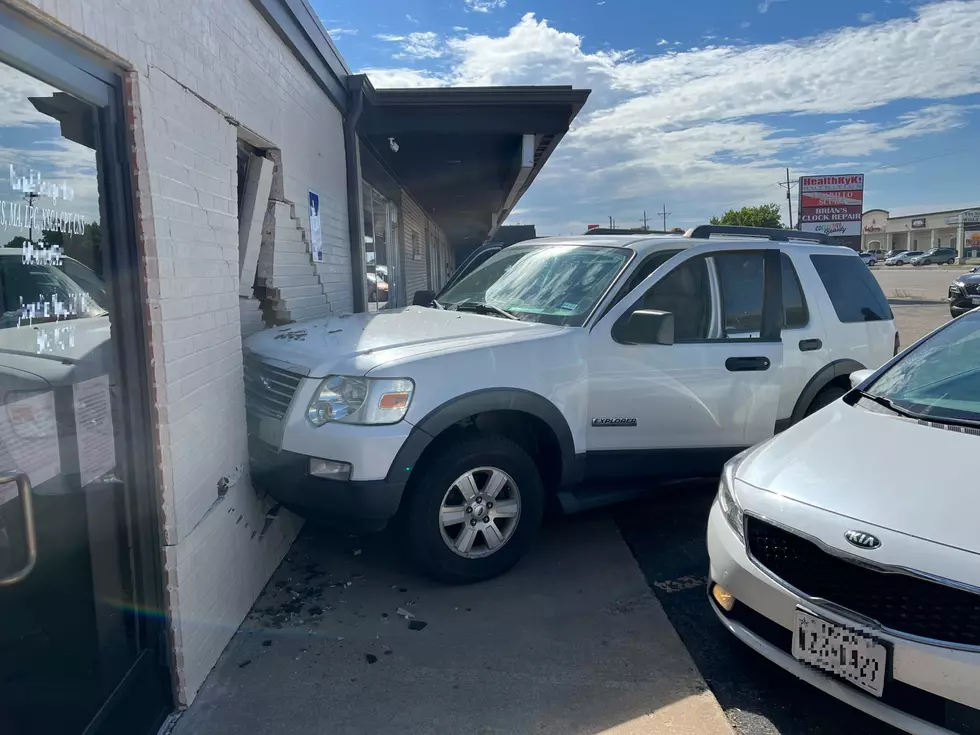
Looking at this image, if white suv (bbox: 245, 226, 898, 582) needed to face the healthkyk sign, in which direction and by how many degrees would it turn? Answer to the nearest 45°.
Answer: approximately 135° to its right

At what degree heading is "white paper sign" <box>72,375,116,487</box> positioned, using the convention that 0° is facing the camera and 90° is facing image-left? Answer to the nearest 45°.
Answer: approximately 315°

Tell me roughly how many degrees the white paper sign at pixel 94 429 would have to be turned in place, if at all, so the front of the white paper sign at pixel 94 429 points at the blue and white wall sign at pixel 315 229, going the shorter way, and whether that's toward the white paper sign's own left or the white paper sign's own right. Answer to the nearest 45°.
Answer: approximately 90° to the white paper sign's own left

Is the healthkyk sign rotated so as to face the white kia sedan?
yes

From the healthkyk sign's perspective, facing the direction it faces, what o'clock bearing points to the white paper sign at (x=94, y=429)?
The white paper sign is roughly at 12 o'clock from the healthkyk sign.

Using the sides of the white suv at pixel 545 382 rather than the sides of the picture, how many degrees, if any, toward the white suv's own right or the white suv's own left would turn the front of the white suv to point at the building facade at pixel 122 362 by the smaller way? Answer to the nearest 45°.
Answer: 0° — it already faces it

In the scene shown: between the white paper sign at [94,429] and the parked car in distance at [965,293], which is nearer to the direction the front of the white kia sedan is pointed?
the white paper sign

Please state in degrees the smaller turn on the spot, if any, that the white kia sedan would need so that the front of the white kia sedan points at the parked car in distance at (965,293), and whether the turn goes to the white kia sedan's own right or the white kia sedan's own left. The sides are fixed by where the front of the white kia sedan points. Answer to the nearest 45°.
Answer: approximately 135° to the white kia sedan's own right

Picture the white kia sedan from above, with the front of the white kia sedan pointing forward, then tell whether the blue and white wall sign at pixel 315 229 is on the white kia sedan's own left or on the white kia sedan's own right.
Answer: on the white kia sedan's own right

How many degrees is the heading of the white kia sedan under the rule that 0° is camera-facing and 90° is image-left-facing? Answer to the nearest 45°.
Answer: approximately 45°
